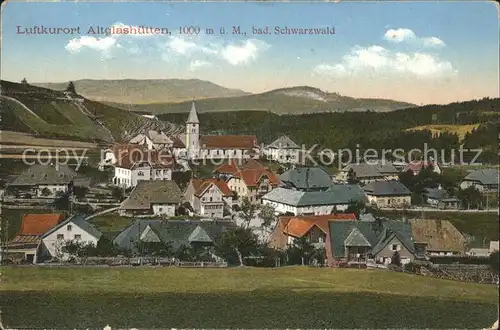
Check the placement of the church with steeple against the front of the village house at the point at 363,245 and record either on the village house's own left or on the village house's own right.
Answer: on the village house's own right

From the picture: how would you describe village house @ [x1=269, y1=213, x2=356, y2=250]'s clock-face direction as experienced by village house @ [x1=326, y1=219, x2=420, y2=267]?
village house @ [x1=269, y1=213, x2=356, y2=250] is roughly at 3 o'clock from village house @ [x1=326, y1=219, x2=420, y2=267].

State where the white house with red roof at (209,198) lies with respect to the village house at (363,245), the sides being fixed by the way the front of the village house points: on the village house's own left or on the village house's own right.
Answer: on the village house's own right

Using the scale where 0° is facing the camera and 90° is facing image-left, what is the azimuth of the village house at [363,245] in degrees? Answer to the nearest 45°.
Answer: approximately 0°

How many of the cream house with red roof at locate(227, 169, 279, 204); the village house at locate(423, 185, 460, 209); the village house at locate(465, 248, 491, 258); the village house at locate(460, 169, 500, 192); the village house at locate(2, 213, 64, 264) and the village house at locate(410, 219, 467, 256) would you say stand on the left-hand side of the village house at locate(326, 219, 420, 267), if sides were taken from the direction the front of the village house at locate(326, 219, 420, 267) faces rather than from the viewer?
4

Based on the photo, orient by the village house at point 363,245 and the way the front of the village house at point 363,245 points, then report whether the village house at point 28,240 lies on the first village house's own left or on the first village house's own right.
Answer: on the first village house's own right
